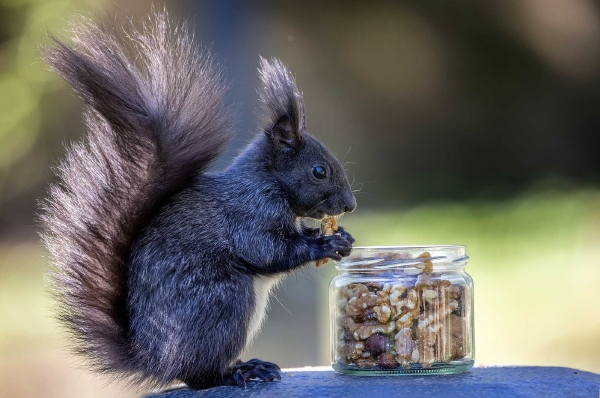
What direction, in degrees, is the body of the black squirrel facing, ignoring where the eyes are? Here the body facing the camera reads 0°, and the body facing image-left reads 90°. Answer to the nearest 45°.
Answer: approximately 270°
